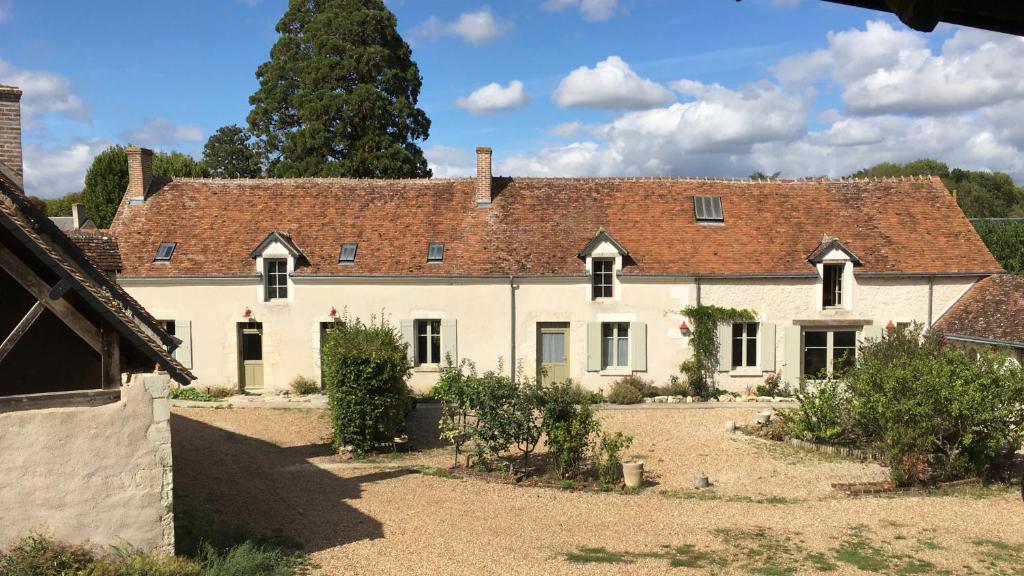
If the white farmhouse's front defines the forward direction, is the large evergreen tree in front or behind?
behind

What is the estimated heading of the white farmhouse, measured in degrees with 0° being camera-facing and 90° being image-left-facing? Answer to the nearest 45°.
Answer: approximately 0°

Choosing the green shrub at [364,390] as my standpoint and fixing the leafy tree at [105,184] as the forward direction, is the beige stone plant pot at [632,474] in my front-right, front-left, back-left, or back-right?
back-right

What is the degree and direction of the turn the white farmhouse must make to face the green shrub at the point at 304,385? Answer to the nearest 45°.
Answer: approximately 90° to its right

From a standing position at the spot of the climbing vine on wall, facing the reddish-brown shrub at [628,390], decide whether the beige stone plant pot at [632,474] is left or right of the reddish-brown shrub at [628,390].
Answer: left

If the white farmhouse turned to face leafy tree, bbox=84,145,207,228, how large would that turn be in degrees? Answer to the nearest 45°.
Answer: approximately 135° to its right

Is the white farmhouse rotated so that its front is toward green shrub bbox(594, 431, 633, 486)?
yes

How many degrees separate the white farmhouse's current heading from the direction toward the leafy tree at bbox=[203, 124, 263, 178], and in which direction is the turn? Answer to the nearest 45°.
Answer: approximately 135° to its right

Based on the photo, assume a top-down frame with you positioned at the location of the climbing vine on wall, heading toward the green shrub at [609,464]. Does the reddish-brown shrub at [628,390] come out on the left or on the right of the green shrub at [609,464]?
right
